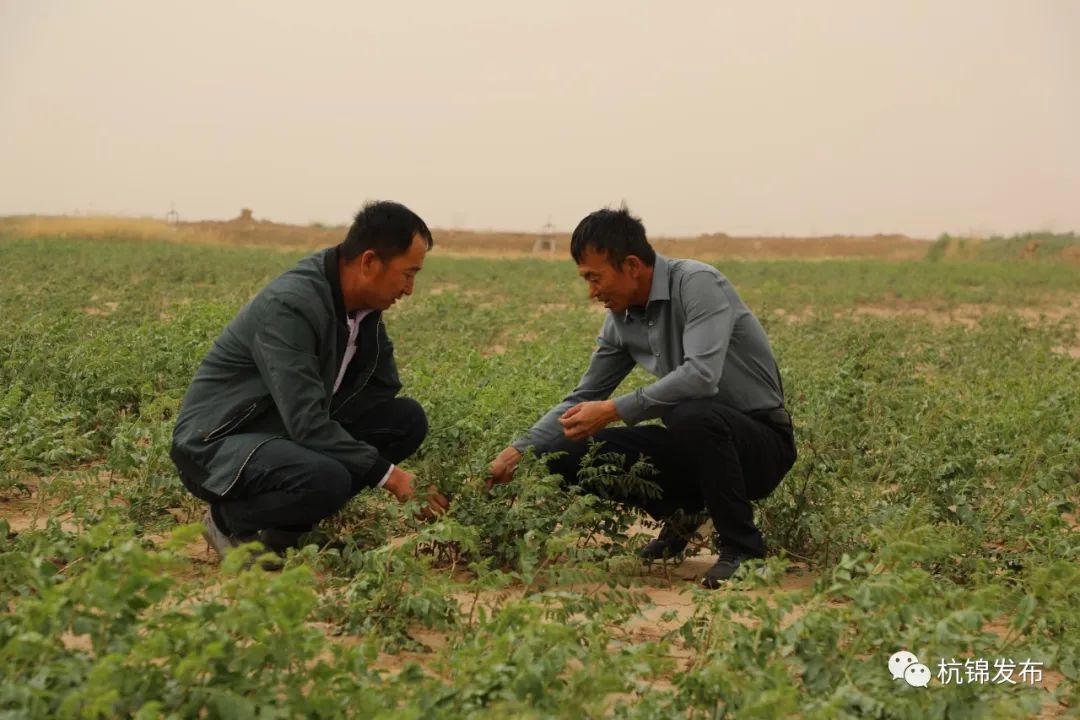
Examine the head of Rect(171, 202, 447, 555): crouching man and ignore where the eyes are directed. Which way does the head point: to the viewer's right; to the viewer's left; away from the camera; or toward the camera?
to the viewer's right

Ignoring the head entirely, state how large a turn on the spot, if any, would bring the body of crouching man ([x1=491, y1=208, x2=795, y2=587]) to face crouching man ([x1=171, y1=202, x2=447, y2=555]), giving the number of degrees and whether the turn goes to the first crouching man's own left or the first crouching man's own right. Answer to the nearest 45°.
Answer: approximately 45° to the first crouching man's own right

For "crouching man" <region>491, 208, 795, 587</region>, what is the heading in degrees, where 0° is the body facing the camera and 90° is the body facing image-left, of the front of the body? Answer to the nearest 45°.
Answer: approximately 45°

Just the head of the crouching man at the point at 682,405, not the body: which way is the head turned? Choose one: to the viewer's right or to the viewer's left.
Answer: to the viewer's left
